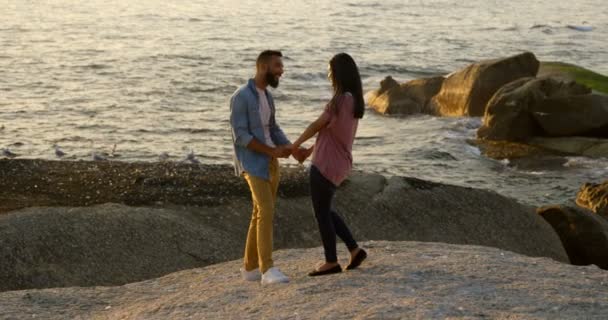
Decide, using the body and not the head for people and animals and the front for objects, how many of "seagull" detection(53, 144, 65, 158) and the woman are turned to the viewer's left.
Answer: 2

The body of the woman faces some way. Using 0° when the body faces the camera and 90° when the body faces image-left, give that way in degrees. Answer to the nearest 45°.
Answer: approximately 90°

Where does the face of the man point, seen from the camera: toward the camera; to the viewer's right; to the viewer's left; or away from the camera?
to the viewer's right

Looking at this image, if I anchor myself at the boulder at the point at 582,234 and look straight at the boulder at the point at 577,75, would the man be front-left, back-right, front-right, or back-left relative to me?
back-left

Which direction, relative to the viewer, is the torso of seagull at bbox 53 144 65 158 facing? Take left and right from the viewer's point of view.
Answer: facing to the left of the viewer

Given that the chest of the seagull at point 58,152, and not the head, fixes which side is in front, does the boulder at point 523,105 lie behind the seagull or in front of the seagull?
behind

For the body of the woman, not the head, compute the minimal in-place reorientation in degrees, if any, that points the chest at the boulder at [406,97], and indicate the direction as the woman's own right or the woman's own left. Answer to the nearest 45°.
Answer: approximately 90° to the woman's own right

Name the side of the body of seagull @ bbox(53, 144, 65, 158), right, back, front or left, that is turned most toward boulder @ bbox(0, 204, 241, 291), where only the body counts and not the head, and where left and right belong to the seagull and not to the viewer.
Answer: left

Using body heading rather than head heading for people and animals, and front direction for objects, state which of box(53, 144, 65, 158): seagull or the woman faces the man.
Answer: the woman

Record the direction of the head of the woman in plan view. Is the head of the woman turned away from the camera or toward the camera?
away from the camera

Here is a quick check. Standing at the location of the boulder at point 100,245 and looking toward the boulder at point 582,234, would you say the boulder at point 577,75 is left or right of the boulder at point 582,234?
left
